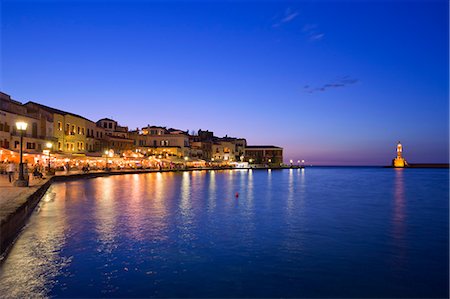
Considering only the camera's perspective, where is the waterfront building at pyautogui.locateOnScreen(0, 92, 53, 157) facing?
facing the viewer and to the right of the viewer
